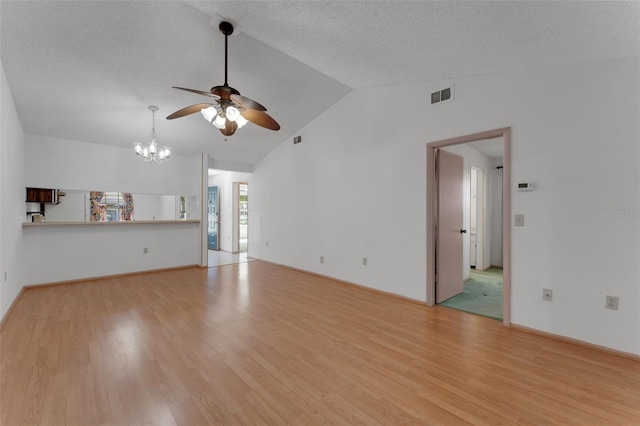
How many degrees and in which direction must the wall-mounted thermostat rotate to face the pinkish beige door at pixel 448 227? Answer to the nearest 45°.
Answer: approximately 135° to its right

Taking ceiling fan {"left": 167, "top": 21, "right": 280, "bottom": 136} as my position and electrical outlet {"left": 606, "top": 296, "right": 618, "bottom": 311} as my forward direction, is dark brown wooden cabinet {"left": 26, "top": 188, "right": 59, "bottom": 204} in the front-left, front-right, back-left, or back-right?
back-left

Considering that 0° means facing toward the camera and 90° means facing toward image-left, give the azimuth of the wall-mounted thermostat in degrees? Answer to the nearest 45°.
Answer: approximately 0°

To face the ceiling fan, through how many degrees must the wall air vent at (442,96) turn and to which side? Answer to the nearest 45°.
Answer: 0° — it already faces it

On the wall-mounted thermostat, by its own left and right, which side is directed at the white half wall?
right

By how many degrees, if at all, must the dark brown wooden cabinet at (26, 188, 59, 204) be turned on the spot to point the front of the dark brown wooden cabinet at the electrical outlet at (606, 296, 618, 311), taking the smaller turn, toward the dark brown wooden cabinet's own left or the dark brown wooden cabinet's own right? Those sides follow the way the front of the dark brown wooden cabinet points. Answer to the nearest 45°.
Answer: approximately 45° to the dark brown wooden cabinet's own left

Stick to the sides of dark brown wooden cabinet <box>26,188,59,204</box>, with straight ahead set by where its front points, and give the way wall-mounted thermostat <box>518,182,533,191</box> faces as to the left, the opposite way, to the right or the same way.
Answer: to the right

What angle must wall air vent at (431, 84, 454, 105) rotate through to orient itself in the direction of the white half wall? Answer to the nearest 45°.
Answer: approximately 45° to its right

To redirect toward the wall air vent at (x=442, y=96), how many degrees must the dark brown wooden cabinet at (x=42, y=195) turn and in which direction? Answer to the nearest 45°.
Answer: approximately 45° to its left

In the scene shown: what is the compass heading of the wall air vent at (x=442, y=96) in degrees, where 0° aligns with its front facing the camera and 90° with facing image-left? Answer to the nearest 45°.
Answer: approximately 45°
